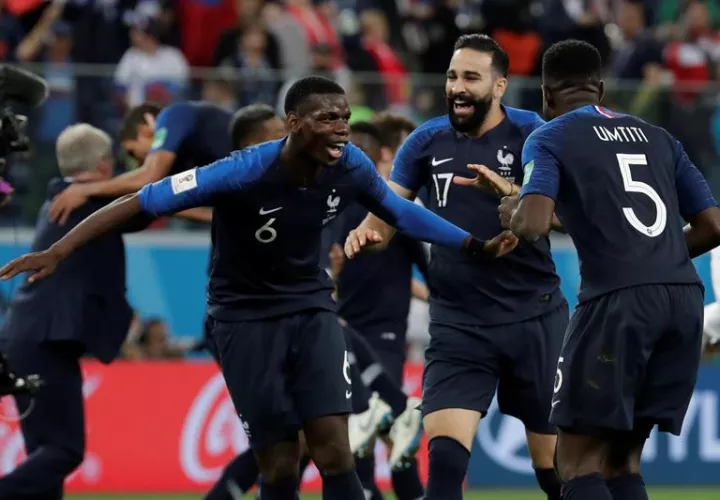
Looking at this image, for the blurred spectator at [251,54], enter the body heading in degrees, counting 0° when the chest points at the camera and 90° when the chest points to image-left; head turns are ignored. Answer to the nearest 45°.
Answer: approximately 0°

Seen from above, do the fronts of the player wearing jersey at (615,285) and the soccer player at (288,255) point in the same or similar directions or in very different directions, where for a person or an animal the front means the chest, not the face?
very different directions

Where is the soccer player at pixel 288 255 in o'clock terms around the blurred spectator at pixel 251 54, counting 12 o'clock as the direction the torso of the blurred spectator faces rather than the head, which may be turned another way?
The soccer player is roughly at 12 o'clock from the blurred spectator.

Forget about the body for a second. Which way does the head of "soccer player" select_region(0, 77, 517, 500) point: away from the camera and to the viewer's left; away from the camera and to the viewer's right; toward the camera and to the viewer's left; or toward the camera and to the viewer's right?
toward the camera and to the viewer's right

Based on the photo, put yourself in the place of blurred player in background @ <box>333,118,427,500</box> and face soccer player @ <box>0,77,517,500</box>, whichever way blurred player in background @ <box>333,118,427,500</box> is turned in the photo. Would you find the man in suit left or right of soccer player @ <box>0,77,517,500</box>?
right

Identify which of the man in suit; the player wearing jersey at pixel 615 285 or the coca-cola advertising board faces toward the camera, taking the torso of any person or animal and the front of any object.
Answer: the coca-cola advertising board

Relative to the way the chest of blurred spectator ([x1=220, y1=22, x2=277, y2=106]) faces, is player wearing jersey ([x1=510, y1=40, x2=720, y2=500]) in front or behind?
in front
